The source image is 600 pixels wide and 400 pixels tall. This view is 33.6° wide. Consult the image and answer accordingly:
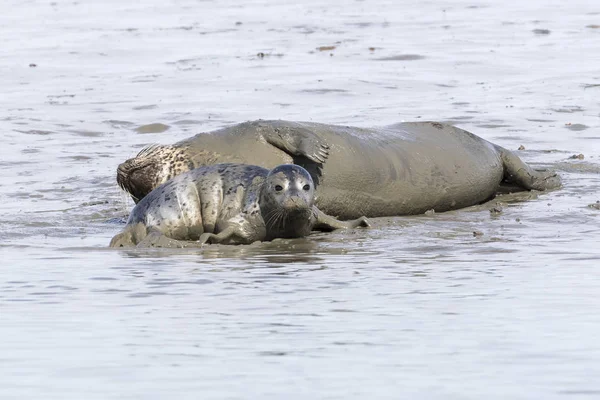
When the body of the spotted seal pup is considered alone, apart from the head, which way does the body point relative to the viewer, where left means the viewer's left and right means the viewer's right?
facing the viewer and to the right of the viewer
